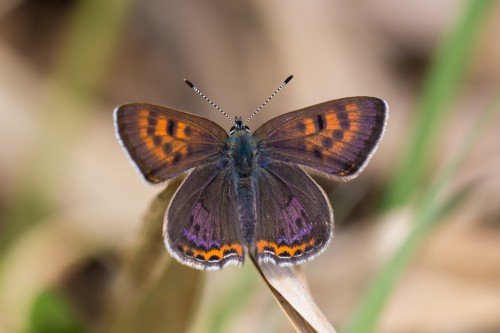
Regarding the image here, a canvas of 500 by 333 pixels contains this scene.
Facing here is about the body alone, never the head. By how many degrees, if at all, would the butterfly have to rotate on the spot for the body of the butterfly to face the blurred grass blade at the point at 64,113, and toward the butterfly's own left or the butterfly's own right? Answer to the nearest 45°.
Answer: approximately 45° to the butterfly's own left

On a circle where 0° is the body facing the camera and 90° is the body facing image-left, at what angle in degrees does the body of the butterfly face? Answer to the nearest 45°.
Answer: approximately 180°
